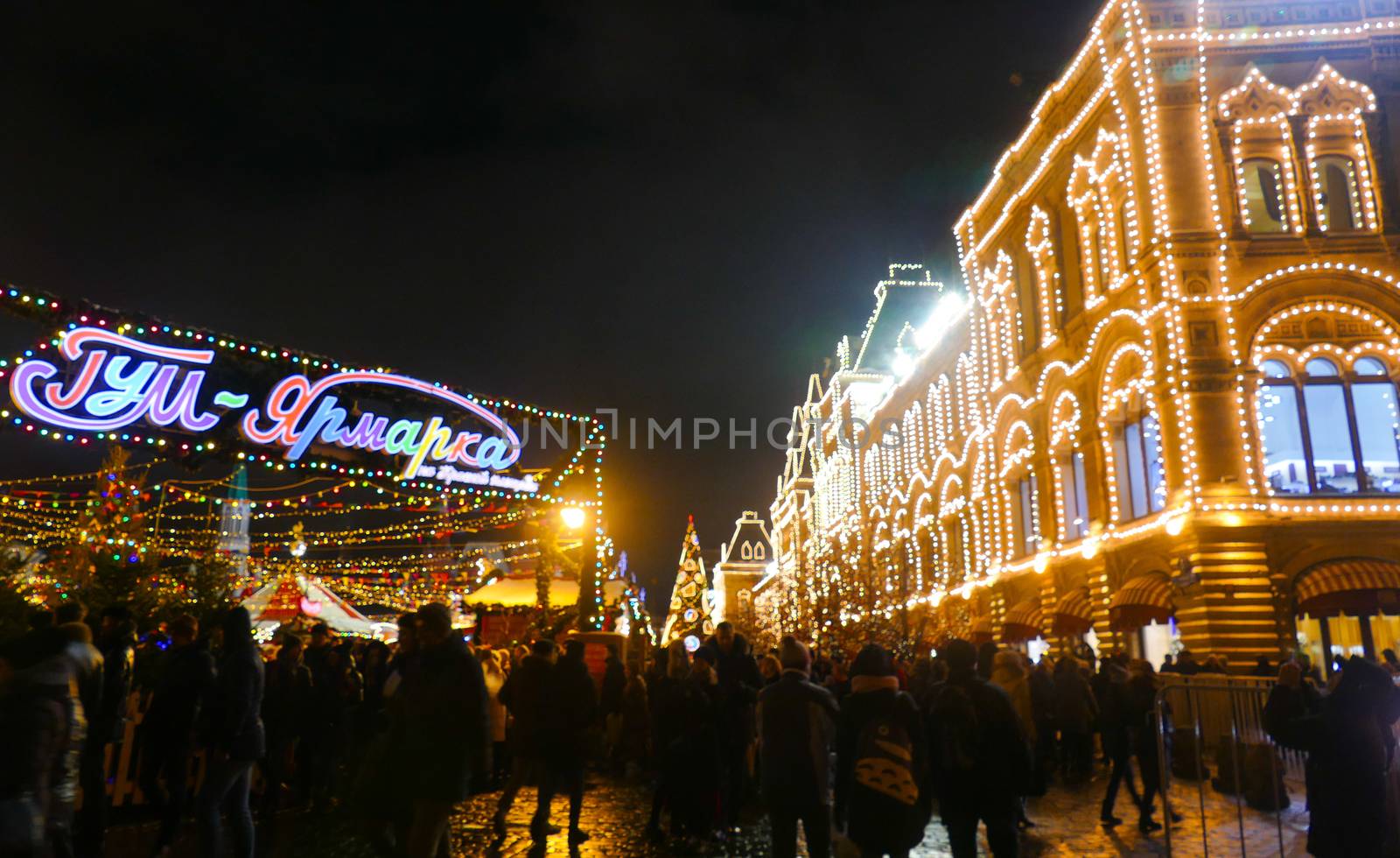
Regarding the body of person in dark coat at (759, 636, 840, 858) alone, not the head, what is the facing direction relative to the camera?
away from the camera

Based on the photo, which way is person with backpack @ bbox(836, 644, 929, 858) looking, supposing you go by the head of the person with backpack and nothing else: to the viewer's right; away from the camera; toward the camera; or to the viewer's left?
away from the camera

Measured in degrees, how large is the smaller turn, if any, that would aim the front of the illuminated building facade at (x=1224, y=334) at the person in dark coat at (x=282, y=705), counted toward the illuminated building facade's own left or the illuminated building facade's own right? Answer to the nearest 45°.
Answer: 0° — it already faces them

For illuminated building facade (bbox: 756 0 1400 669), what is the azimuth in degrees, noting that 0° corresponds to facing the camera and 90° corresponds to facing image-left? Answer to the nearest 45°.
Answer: approximately 45°

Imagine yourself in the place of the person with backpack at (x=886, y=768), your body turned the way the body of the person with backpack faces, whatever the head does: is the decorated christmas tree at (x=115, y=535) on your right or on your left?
on your left

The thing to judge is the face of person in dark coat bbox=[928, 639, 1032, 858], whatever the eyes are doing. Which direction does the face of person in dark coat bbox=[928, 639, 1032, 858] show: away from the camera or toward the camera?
away from the camera

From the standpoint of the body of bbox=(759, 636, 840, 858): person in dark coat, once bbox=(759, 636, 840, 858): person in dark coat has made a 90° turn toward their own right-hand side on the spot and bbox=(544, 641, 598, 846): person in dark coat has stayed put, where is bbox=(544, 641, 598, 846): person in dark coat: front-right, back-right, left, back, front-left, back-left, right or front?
back-left

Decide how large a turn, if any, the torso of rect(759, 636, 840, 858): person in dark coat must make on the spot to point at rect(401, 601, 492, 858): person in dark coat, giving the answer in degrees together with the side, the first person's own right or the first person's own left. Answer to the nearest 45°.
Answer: approximately 135° to the first person's own left

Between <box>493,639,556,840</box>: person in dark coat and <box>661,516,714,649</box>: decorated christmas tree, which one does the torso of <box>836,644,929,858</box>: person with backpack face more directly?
the decorated christmas tree

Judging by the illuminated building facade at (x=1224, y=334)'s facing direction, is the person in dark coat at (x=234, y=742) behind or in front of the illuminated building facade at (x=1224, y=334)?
in front

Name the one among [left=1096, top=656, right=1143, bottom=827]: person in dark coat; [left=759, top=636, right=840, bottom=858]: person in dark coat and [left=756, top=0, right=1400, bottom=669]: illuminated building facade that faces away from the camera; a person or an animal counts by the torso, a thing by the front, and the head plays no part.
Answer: [left=759, top=636, right=840, bottom=858]: person in dark coat

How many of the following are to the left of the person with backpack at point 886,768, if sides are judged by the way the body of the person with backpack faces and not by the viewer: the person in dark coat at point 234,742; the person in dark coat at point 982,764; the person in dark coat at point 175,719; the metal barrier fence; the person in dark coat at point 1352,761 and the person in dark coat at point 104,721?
3

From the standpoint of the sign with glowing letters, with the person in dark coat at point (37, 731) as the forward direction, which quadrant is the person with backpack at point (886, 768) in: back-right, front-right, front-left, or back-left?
front-left

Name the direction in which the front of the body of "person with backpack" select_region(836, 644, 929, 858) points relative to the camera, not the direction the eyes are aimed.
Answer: away from the camera

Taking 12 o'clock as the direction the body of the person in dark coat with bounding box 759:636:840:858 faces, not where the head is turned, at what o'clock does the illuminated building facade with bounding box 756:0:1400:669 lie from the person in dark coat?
The illuminated building facade is roughly at 1 o'clock from the person in dark coat.
